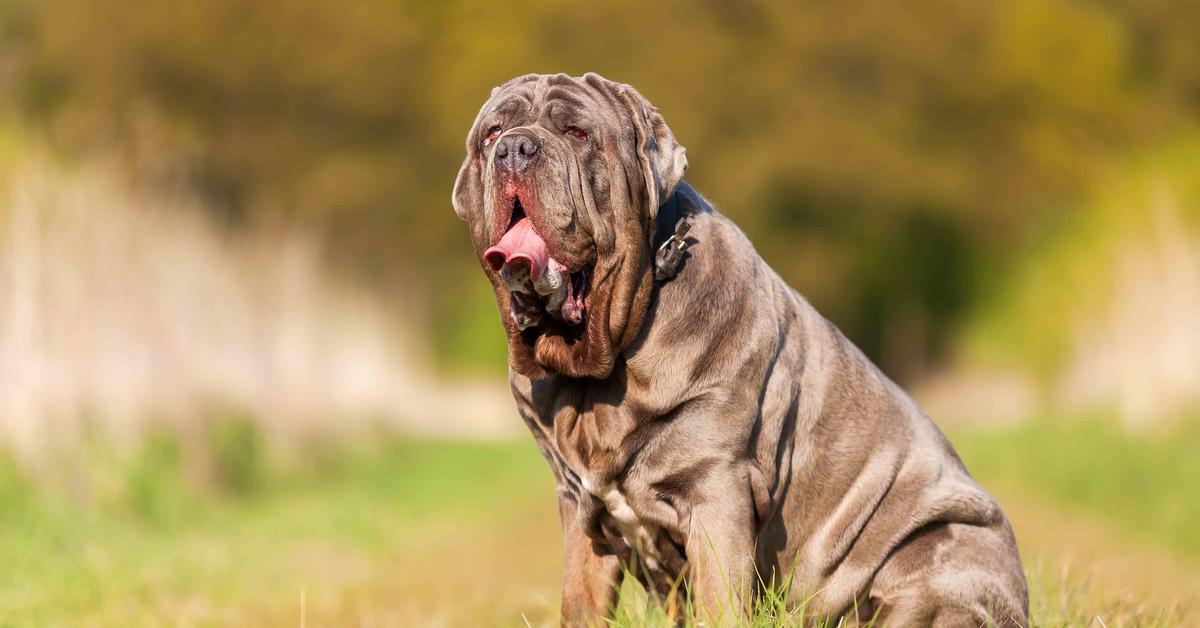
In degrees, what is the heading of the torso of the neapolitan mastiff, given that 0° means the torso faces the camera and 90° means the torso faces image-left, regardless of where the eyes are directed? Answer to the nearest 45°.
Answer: approximately 45°
